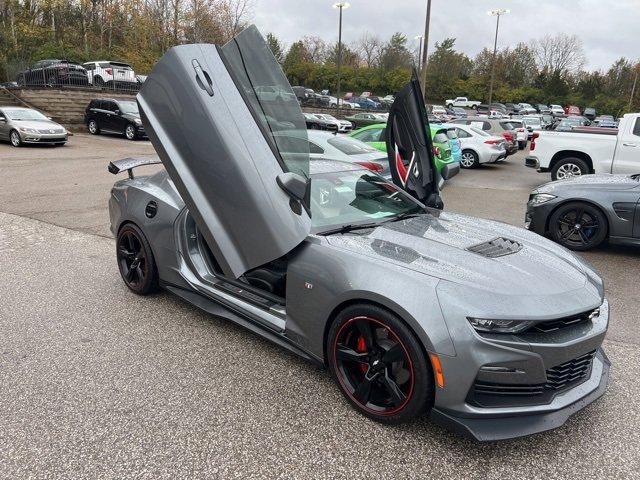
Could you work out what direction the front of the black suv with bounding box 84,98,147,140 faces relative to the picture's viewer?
facing the viewer and to the right of the viewer

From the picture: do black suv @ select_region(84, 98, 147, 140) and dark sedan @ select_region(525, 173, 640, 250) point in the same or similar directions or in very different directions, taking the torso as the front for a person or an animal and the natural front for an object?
very different directions

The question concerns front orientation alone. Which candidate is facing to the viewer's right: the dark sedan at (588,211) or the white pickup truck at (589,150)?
the white pickup truck

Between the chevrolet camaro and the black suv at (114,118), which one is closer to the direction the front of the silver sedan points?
the chevrolet camaro

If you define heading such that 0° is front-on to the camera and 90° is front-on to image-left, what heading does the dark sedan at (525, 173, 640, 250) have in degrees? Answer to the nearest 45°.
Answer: approximately 90°

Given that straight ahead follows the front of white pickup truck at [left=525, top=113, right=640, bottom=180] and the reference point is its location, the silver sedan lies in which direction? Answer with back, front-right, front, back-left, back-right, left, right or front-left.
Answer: back
